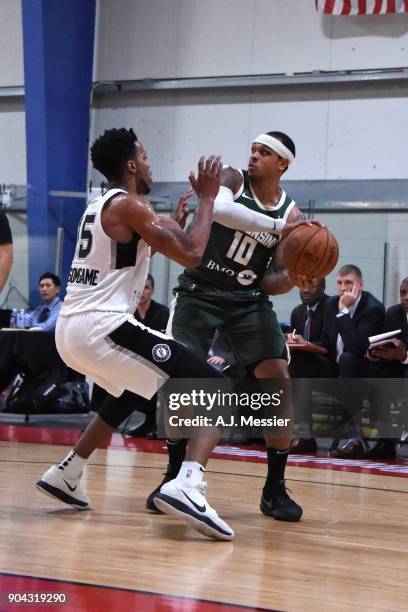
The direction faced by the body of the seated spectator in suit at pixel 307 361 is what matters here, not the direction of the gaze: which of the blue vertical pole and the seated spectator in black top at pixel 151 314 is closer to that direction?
the seated spectator in black top

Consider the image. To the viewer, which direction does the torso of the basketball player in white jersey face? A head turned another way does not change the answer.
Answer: to the viewer's right

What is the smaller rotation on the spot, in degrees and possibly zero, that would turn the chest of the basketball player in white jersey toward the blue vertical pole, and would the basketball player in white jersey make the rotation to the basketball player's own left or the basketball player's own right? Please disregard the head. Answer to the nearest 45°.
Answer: approximately 90° to the basketball player's own left

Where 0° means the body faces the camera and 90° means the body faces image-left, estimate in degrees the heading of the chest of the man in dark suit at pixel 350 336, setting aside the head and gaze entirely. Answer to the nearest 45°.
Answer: approximately 45°

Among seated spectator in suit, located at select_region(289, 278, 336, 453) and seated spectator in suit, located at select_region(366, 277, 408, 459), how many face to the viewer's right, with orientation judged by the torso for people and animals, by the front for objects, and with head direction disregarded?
0

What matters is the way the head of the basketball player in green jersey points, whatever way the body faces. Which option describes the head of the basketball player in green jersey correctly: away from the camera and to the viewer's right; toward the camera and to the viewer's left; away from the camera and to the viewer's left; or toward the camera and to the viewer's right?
toward the camera and to the viewer's left

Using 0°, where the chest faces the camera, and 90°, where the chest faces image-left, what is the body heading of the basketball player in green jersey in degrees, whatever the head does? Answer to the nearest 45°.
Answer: approximately 0°
